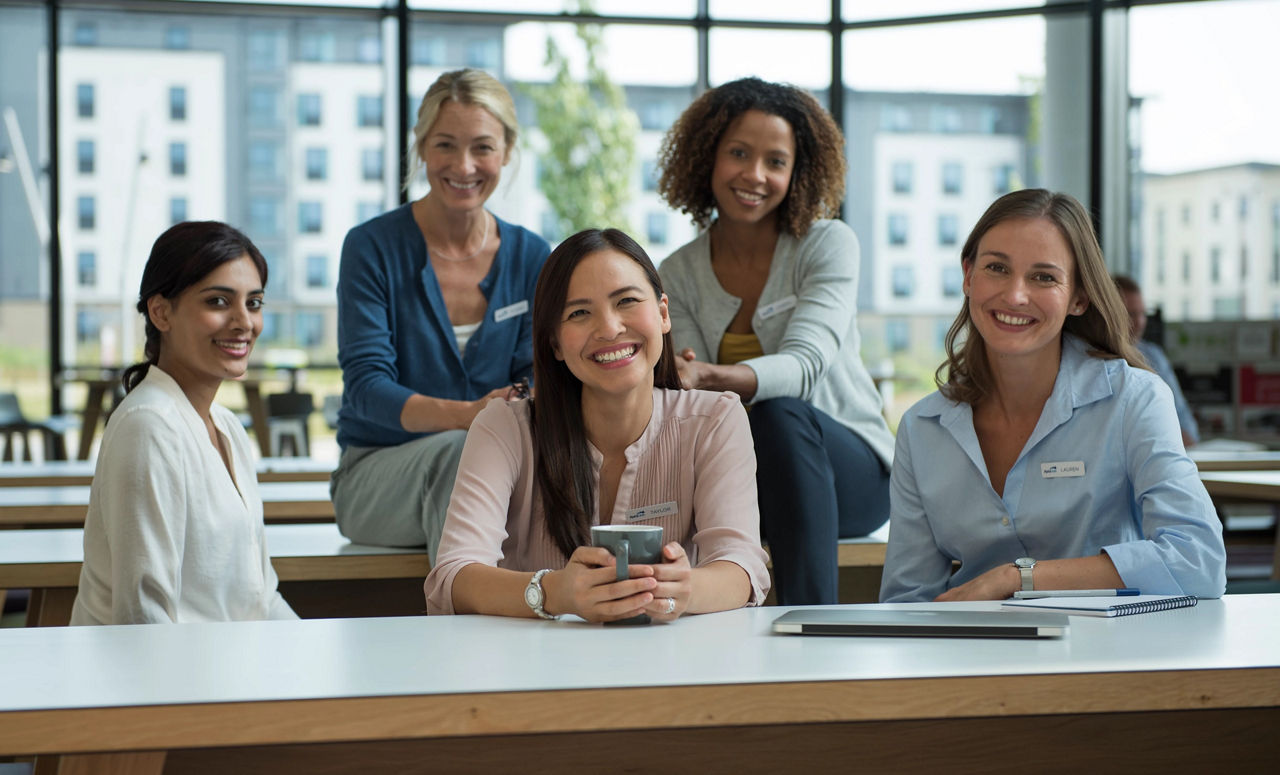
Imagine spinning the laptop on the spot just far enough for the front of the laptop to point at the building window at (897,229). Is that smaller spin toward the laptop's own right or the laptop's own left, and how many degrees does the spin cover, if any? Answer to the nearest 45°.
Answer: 0° — it already faces it

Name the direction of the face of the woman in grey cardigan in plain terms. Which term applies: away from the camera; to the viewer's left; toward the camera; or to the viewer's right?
toward the camera

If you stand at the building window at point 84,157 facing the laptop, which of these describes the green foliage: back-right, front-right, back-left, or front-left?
front-left

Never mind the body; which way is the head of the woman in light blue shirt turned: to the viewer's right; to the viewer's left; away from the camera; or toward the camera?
toward the camera

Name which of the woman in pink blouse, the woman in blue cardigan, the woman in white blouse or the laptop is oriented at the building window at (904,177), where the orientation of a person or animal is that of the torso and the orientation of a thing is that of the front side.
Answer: the laptop

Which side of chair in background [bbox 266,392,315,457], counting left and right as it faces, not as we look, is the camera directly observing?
back

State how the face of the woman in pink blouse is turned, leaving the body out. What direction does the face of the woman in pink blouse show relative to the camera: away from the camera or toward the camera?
toward the camera

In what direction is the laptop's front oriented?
away from the camera

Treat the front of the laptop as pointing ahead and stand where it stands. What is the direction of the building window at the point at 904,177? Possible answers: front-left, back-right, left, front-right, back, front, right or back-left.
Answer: front
